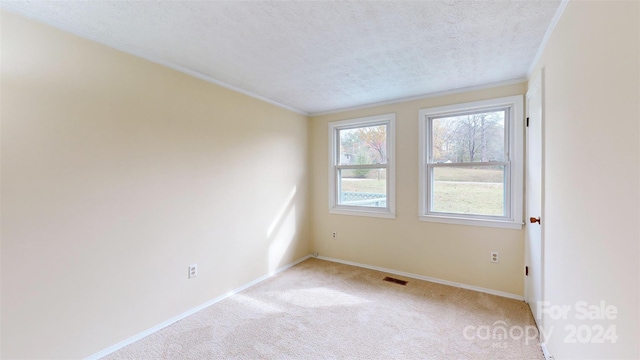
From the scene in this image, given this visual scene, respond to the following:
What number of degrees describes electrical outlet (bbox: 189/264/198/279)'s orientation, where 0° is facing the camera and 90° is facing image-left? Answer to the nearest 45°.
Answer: approximately 315°

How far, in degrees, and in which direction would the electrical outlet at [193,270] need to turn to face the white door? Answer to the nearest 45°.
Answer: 0° — it already faces it

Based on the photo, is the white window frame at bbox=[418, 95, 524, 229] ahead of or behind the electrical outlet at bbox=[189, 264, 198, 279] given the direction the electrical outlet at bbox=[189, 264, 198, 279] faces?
ahead

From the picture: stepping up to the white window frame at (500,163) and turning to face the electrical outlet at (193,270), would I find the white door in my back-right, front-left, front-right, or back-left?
front-left
